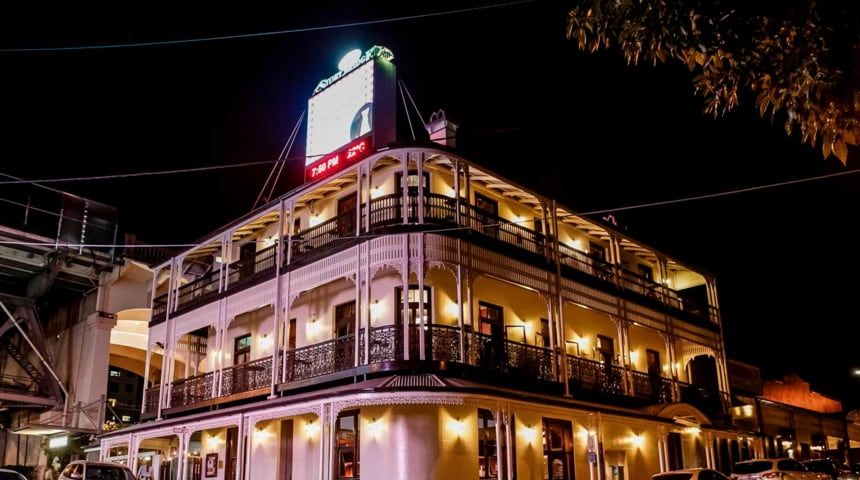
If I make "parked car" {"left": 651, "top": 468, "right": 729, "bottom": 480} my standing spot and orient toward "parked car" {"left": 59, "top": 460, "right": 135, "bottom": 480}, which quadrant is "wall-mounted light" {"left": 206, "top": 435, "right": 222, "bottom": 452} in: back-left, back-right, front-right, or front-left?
front-right

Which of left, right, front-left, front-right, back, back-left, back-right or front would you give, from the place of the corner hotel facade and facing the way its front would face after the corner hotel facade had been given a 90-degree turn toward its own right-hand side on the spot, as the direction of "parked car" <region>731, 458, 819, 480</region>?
back

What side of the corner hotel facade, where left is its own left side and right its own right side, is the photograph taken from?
front

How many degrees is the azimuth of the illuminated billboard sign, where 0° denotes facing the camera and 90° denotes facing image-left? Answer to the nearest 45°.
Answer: approximately 45°

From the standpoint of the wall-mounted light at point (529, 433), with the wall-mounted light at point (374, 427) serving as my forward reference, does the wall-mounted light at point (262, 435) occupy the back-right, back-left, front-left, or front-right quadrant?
front-right
